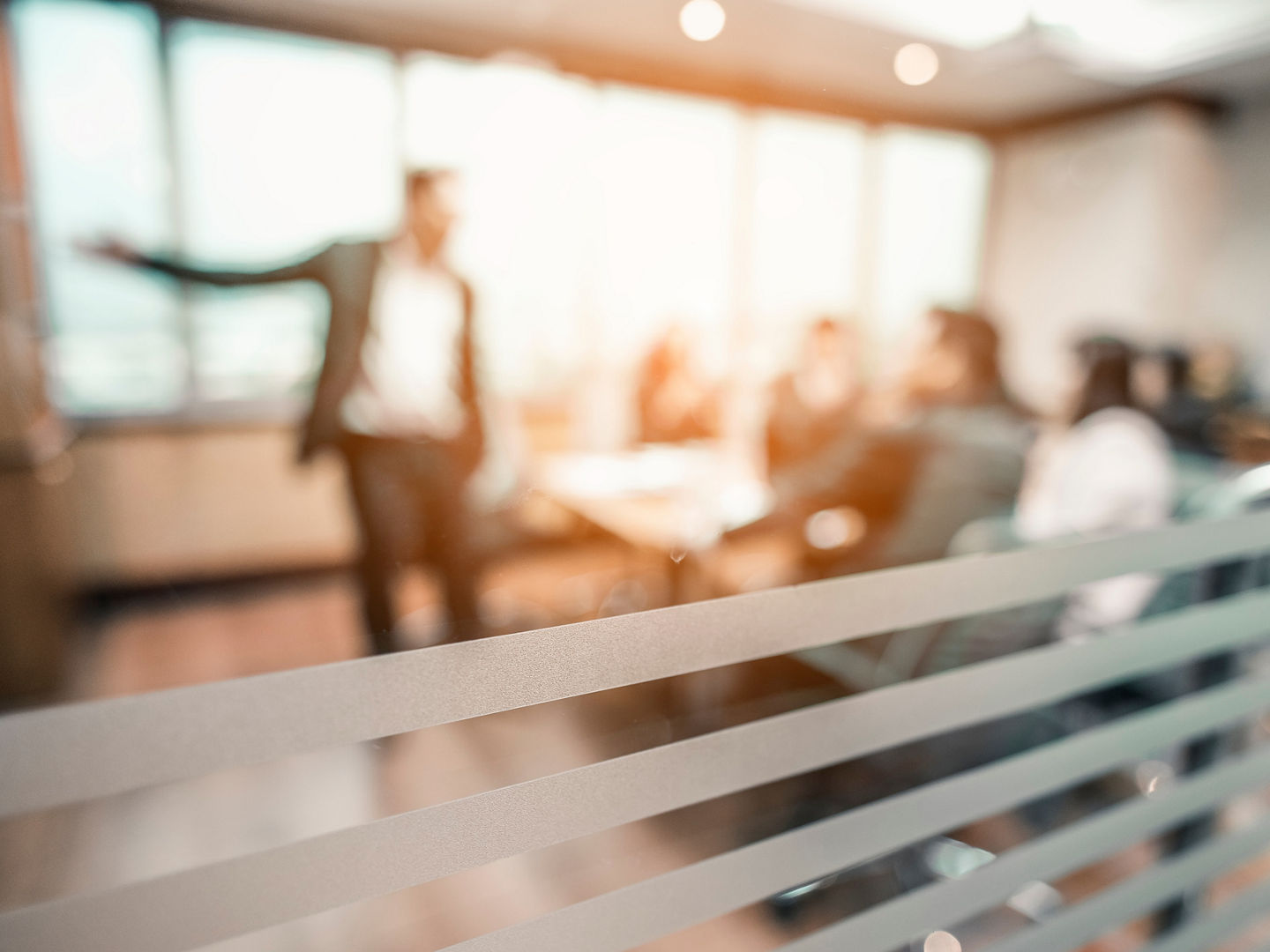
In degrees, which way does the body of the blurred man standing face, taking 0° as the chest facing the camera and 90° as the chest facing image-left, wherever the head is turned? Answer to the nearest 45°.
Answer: approximately 315°

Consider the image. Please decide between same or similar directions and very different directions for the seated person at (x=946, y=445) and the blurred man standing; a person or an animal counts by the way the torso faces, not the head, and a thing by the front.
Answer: very different directions

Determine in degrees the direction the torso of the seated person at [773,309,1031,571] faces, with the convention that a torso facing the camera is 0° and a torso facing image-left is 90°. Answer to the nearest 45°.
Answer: approximately 90°

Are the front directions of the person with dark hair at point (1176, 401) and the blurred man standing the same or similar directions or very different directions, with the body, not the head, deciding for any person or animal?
very different directions

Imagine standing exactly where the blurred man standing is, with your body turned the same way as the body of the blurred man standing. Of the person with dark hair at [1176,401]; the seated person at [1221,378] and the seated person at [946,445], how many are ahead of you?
3

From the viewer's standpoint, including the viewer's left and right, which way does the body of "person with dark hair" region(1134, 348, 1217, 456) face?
facing to the left of the viewer

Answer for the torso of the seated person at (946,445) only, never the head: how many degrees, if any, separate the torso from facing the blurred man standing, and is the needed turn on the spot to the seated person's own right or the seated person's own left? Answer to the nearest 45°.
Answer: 0° — they already face them
